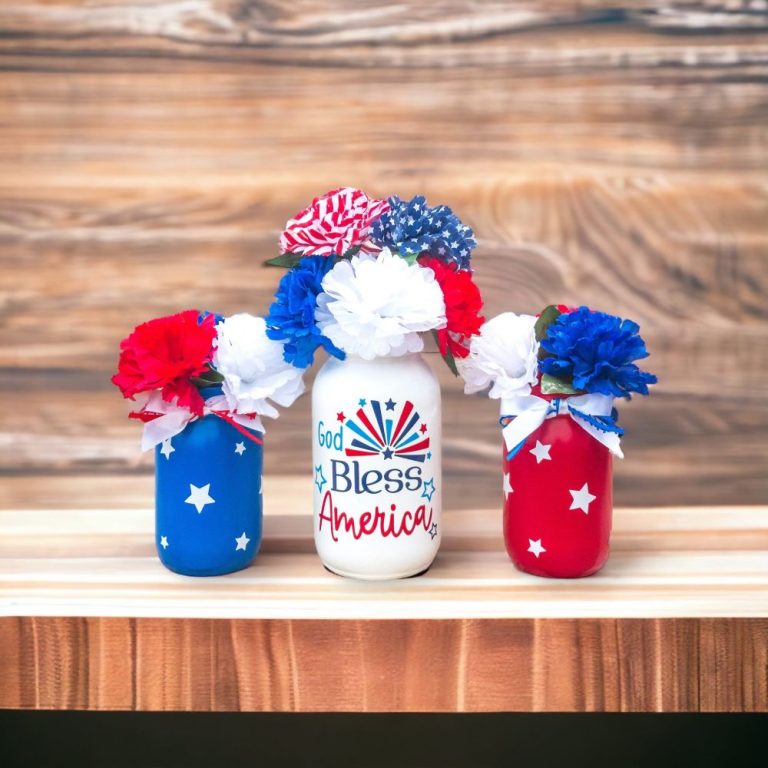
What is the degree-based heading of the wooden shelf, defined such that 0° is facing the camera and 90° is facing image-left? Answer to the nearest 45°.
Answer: approximately 0°
